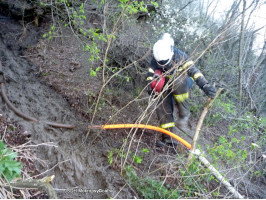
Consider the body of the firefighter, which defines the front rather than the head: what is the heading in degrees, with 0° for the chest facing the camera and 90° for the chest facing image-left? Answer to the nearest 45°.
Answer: approximately 45°

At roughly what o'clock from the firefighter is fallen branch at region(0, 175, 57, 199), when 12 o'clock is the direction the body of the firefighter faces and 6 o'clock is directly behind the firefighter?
The fallen branch is roughly at 11 o'clock from the firefighter.
